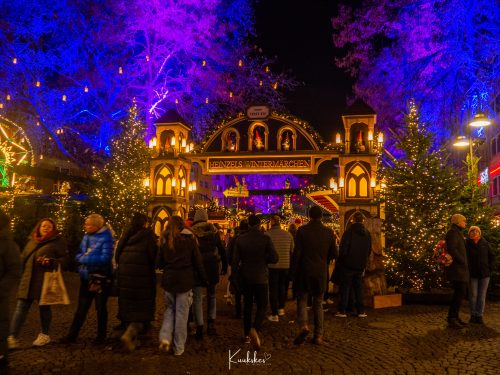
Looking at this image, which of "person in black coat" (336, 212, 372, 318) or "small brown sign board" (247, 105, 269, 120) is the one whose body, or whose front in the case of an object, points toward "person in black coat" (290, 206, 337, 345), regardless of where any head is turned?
the small brown sign board

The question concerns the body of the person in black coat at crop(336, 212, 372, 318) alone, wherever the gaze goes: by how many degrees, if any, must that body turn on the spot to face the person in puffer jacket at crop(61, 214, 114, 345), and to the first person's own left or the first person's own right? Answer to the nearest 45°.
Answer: approximately 135° to the first person's own left

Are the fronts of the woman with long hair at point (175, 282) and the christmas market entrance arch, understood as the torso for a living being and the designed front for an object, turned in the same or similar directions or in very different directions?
very different directions

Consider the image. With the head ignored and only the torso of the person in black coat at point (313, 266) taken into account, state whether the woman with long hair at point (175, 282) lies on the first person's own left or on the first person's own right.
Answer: on the first person's own left

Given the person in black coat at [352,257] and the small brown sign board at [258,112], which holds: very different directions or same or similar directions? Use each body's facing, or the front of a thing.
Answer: very different directions

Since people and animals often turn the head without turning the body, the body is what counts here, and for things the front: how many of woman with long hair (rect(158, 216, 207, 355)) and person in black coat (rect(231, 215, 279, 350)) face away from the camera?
2

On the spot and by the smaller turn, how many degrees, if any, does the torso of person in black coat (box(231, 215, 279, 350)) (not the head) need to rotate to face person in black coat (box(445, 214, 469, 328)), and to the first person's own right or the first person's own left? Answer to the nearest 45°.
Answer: approximately 90° to the first person's own right

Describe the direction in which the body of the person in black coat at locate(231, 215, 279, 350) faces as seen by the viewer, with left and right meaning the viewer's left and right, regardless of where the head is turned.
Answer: facing away from the viewer

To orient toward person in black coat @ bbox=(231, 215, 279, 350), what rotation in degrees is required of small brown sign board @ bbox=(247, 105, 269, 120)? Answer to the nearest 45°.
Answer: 0° — it already faces them

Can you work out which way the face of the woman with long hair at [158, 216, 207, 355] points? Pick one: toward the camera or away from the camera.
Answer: away from the camera

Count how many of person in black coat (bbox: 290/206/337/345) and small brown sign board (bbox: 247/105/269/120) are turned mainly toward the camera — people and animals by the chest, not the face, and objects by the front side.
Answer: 1

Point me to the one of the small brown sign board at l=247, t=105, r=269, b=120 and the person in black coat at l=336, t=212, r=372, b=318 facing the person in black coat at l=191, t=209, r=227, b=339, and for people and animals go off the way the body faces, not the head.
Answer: the small brown sign board

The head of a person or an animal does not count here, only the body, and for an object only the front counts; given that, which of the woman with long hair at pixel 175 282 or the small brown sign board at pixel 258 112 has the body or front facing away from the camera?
the woman with long hair

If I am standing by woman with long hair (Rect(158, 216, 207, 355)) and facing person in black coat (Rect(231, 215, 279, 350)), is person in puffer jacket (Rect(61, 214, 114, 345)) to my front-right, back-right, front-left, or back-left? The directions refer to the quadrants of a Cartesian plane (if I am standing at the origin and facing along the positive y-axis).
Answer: back-left

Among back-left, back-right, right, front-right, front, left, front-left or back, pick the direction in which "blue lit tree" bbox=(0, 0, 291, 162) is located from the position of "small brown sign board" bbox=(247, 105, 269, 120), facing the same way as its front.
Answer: back-right

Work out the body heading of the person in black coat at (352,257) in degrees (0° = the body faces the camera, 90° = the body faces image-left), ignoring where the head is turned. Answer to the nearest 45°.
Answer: approximately 180°
